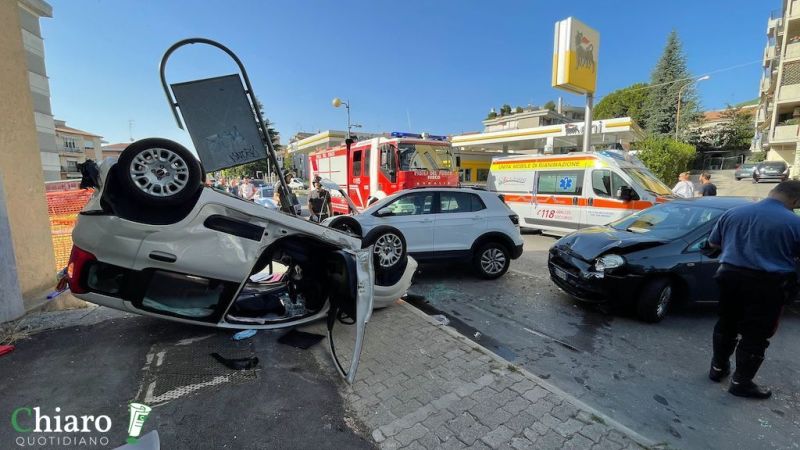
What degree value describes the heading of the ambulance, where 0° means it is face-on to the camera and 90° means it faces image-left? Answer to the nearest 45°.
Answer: approximately 315°

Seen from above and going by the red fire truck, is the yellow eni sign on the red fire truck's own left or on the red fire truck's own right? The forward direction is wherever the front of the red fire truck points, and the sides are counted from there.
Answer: on the red fire truck's own left

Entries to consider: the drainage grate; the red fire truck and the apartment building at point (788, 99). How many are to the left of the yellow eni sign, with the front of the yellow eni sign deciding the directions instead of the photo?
1

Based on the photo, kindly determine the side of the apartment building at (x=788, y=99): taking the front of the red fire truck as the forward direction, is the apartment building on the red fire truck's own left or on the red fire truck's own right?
on the red fire truck's own left

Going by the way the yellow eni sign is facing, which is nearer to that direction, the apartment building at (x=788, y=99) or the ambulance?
the ambulance

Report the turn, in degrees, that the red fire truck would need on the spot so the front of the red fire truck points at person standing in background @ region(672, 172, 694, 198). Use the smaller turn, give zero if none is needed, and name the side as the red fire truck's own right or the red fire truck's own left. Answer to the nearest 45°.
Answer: approximately 45° to the red fire truck's own left

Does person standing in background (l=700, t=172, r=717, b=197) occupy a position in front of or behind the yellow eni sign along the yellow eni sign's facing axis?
in front

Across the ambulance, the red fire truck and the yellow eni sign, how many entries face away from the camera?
0

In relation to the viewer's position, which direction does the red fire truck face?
facing the viewer and to the right of the viewer

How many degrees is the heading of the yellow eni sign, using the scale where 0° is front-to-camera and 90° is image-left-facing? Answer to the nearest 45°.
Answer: approximately 315°

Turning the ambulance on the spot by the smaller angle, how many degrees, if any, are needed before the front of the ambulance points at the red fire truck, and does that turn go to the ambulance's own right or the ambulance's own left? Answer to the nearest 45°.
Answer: approximately 135° to the ambulance's own right

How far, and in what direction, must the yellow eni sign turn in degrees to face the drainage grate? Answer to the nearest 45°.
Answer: approximately 45° to its right

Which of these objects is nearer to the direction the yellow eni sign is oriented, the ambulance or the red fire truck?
the ambulance
